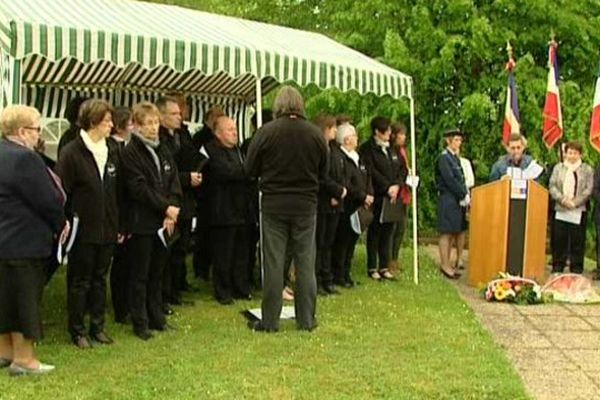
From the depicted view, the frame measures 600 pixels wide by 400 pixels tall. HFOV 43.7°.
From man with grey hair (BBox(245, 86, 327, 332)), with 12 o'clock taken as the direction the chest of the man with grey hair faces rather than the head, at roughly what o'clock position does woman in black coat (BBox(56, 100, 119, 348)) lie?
The woman in black coat is roughly at 8 o'clock from the man with grey hair.

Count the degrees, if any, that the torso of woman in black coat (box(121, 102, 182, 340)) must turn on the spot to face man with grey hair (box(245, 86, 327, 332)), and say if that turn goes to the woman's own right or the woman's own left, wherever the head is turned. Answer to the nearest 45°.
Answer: approximately 45° to the woman's own left

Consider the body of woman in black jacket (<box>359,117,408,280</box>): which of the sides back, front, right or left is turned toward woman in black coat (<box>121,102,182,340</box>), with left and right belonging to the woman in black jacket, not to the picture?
right

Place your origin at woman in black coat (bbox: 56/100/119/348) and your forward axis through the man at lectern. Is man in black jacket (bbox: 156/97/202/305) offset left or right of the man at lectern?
left

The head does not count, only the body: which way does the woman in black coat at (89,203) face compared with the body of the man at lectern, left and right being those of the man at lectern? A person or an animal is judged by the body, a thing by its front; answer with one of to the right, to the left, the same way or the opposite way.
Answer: to the left

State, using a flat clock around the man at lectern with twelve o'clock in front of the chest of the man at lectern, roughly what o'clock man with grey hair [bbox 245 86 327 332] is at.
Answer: The man with grey hair is roughly at 1 o'clock from the man at lectern.

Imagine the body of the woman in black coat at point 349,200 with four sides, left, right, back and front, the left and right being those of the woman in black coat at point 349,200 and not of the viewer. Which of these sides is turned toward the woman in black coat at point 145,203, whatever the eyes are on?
right

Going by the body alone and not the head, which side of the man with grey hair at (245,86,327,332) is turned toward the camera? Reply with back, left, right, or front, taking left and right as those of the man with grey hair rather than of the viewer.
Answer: back
